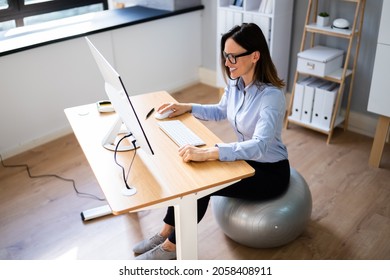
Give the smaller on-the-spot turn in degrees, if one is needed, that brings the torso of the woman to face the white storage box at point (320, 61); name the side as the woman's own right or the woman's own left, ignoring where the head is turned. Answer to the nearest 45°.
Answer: approximately 180°

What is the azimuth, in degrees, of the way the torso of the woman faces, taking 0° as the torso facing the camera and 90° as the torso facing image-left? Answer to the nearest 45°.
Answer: approximately 45°

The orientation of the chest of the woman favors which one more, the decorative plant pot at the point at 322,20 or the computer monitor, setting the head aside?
the computer monitor

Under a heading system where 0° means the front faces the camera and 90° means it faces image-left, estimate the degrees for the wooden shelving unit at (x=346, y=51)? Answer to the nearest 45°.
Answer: approximately 45°

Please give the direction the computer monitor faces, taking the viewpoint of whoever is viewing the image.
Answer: facing away from the viewer and to the right of the viewer

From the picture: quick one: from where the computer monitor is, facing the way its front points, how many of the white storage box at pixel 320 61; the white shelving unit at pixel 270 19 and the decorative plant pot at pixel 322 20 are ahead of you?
3

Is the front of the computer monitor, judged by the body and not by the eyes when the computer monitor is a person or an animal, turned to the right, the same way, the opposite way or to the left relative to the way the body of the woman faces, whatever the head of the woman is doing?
the opposite way

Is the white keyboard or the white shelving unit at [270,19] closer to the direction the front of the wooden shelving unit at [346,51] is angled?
the white keyboard

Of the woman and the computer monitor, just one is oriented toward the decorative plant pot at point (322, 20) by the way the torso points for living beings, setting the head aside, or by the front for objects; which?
the computer monitor

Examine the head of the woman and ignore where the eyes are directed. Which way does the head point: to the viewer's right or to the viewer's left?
to the viewer's left

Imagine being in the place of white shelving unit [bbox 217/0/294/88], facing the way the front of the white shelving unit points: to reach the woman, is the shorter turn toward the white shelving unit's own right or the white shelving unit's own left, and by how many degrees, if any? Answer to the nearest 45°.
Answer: approximately 45° to the white shelving unit's own left

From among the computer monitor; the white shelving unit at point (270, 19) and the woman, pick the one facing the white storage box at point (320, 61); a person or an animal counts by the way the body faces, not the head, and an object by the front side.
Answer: the computer monitor
